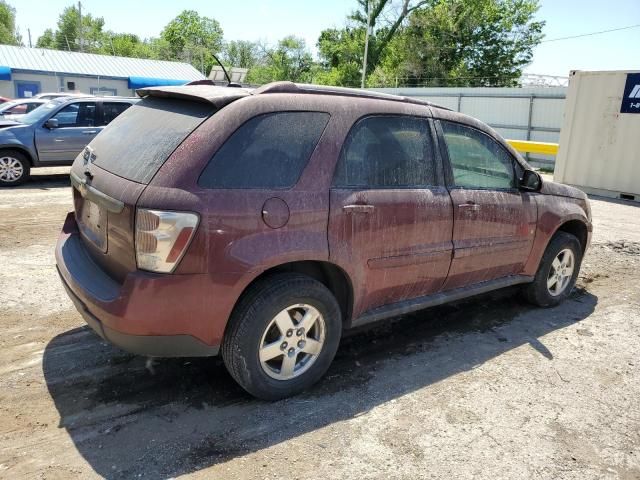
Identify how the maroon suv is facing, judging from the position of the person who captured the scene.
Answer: facing away from the viewer and to the right of the viewer

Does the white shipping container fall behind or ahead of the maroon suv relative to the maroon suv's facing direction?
ahead

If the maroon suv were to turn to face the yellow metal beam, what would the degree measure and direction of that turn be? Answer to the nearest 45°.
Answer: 0° — it already faces it

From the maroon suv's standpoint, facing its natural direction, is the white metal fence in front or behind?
in front

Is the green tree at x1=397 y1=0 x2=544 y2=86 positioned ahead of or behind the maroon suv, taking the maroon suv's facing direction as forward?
ahead
